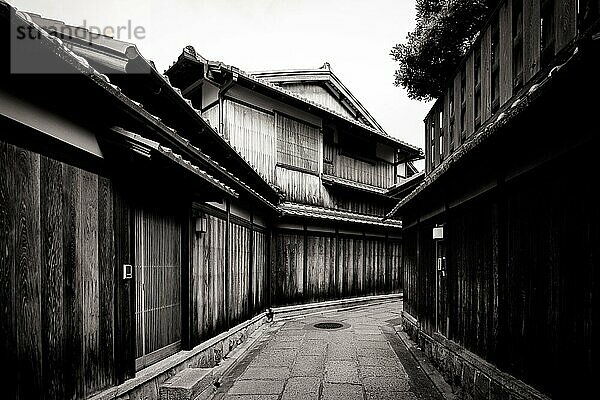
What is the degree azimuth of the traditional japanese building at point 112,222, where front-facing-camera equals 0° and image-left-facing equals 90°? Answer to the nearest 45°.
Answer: approximately 315°

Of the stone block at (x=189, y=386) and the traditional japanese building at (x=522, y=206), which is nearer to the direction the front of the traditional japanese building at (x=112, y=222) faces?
the traditional japanese building

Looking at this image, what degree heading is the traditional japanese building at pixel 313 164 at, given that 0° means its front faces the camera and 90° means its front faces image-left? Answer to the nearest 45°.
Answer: approximately 315°

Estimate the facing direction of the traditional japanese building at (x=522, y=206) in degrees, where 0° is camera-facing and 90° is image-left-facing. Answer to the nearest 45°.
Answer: approximately 45°
